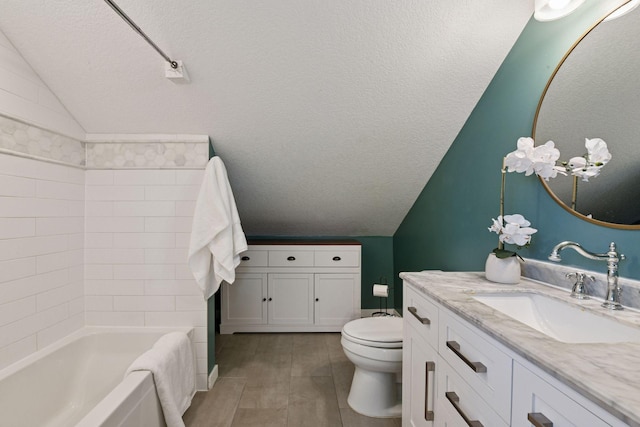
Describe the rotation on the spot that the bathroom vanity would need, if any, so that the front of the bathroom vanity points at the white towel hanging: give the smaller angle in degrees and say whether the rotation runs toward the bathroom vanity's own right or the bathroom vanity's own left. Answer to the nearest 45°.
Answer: approximately 45° to the bathroom vanity's own right

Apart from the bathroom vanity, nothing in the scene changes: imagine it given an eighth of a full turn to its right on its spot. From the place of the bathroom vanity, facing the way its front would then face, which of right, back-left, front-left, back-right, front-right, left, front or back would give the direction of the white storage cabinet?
front-right

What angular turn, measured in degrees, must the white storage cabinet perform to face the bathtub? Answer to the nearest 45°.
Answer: approximately 45° to its right

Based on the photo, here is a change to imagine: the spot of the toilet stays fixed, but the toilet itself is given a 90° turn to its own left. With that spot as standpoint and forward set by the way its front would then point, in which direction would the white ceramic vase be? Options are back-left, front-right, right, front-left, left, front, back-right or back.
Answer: front-left

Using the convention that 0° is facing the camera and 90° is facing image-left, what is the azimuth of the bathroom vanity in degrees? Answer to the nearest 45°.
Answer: approximately 45°

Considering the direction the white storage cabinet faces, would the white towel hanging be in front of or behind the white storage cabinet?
in front

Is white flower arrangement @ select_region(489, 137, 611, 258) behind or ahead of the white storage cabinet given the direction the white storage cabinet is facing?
ahead
